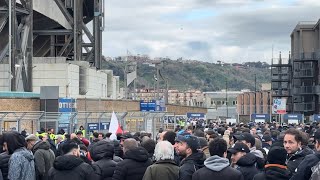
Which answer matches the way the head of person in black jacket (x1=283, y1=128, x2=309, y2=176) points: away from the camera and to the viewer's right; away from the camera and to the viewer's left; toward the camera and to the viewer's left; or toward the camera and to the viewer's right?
toward the camera and to the viewer's left

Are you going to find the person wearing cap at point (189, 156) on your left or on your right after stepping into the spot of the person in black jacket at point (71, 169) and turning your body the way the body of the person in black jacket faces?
on your right

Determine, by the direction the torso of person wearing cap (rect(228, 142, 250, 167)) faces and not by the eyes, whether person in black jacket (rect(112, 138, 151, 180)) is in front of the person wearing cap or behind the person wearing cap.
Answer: in front

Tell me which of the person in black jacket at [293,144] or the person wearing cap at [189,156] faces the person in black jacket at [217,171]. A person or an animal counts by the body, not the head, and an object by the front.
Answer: the person in black jacket at [293,144]

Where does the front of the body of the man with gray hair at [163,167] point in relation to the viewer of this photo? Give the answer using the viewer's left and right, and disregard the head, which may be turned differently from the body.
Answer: facing away from the viewer

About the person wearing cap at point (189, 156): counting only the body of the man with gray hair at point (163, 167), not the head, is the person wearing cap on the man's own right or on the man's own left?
on the man's own right

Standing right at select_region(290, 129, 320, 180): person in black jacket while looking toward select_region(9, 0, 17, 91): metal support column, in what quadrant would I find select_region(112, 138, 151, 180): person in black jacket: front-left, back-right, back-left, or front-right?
front-left

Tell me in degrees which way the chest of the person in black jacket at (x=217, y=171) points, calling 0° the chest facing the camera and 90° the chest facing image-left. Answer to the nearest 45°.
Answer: approximately 180°

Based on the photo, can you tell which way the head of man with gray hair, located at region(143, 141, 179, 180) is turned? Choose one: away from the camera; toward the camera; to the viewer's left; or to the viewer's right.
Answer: away from the camera

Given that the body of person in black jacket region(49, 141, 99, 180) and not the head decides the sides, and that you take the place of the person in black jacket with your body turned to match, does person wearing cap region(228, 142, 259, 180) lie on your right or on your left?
on your right

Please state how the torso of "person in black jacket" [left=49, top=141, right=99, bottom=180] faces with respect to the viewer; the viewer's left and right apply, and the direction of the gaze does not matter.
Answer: facing away from the viewer and to the right of the viewer
